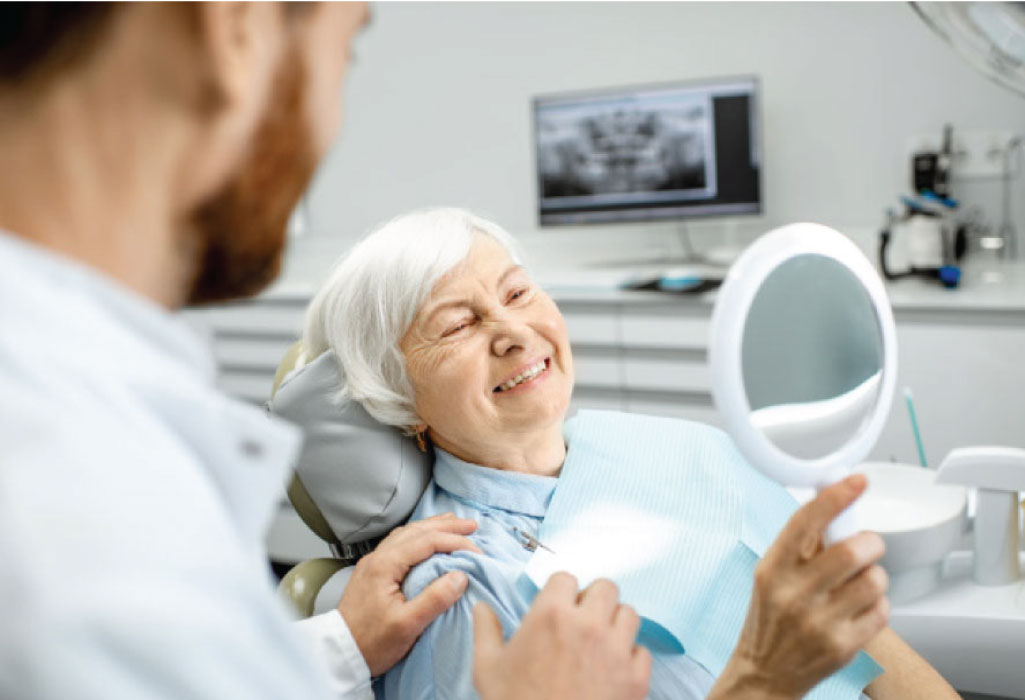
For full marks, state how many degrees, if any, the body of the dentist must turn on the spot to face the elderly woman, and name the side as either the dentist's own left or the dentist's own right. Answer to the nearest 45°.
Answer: approximately 45° to the dentist's own left

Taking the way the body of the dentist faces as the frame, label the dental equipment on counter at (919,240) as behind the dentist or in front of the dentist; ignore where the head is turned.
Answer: in front

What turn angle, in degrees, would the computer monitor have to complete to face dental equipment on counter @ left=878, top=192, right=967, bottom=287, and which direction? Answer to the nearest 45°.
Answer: approximately 45° to its left

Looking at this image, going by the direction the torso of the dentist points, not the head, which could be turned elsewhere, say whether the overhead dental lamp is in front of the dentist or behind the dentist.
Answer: in front

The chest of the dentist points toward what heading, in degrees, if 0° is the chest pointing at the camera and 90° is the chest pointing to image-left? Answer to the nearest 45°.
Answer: approximately 225°

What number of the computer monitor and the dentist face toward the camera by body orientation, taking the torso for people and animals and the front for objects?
1

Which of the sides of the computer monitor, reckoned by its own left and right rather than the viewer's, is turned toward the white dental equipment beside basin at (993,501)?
front

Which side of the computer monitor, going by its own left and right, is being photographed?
front

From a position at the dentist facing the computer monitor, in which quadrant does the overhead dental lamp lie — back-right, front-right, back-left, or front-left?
front-right

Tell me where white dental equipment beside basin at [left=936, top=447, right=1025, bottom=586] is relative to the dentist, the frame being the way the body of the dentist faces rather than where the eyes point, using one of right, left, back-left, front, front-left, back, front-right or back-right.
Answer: front

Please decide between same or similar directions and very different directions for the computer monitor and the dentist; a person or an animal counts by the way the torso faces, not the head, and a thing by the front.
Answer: very different directions

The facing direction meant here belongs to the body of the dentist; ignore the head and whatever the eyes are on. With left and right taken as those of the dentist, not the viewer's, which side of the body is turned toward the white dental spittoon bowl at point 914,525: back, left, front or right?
front

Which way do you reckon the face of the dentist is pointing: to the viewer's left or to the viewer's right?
to the viewer's right

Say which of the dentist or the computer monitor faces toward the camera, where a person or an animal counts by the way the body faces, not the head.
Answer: the computer monitor
